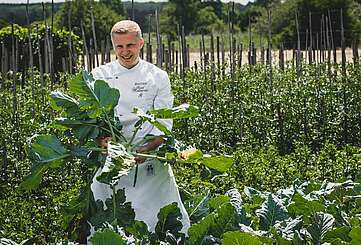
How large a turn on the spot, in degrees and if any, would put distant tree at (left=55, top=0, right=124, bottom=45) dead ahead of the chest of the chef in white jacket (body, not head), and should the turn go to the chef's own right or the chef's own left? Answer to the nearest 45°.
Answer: approximately 180°

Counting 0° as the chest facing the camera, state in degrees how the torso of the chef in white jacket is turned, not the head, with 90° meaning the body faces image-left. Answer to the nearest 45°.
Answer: approximately 0°

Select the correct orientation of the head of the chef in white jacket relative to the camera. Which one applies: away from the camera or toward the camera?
toward the camera
